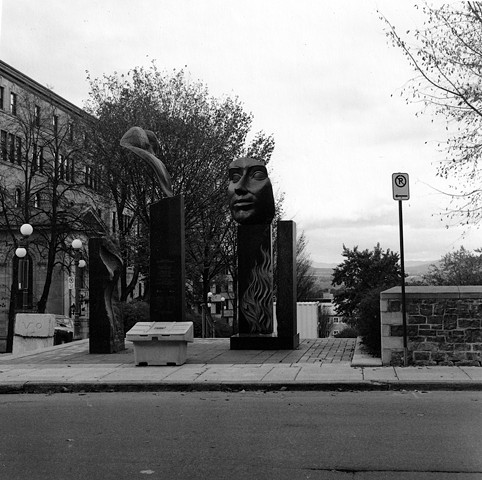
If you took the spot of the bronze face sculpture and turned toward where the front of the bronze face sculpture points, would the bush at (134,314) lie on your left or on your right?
on your right

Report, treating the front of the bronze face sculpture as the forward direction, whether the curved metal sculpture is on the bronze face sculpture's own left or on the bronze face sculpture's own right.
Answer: on the bronze face sculpture's own right

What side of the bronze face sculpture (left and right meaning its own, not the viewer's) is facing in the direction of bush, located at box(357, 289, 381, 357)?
left

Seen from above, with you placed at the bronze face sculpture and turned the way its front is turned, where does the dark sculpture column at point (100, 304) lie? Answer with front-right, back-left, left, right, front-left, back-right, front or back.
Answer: front-right

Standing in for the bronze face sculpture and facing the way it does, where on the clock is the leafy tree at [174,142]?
The leafy tree is roughly at 4 o'clock from the bronze face sculpture.

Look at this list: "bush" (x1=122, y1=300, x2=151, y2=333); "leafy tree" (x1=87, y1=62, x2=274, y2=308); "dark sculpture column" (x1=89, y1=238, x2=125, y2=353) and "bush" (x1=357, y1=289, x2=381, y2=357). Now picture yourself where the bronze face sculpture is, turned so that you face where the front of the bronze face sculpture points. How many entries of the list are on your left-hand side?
1

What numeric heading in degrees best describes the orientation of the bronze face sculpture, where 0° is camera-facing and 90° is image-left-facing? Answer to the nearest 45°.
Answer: approximately 45°

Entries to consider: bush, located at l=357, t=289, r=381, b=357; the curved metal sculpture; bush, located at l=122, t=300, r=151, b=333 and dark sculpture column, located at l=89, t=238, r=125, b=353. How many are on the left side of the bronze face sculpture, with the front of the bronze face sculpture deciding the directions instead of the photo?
1

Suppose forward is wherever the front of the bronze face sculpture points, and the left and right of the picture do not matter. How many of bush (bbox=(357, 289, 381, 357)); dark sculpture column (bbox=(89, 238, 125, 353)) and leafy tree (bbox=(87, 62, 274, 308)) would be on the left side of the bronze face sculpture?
1
